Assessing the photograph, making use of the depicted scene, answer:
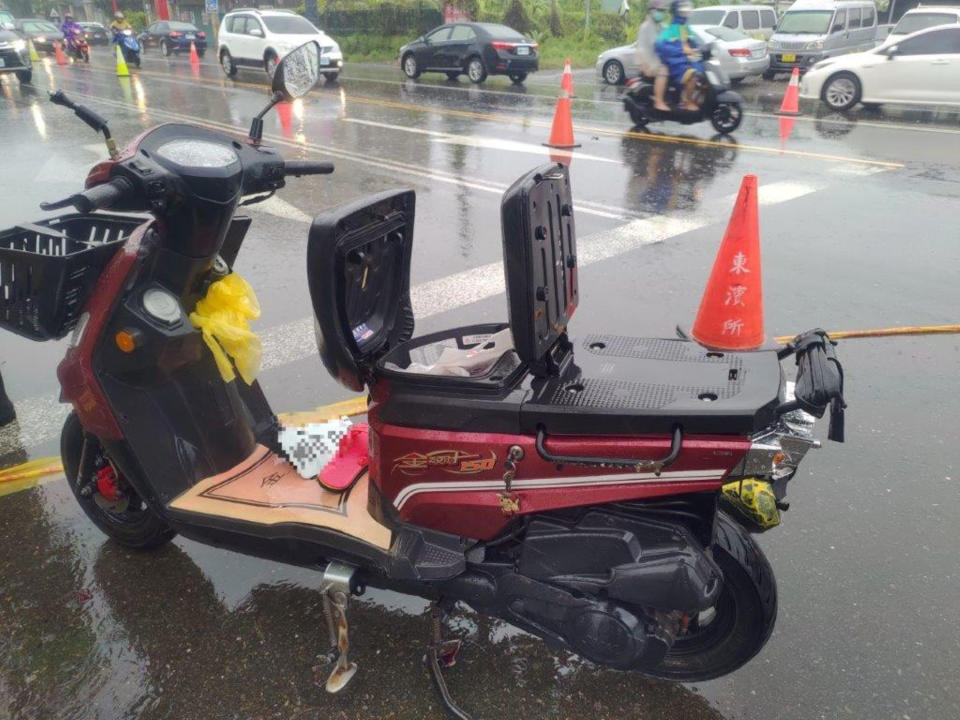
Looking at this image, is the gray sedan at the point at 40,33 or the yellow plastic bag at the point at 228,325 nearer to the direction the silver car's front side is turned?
the gray sedan

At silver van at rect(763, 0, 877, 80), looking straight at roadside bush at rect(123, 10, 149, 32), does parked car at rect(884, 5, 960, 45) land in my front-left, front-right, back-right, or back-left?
back-right

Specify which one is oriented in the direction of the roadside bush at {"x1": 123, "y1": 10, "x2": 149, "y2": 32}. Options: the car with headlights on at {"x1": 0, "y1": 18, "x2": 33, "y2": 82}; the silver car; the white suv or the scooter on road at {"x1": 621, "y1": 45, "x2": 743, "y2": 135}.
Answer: the silver car

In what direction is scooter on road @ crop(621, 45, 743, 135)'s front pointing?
to the viewer's right

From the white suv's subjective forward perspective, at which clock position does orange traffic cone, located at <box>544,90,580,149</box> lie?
The orange traffic cone is roughly at 1 o'clock from the white suv.

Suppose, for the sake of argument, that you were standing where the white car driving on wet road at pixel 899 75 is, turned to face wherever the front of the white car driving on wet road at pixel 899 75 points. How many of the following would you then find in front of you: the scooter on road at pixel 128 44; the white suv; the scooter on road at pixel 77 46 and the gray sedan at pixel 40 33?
4

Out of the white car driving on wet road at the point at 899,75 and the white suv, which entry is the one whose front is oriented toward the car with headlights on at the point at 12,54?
the white car driving on wet road at the point at 899,75

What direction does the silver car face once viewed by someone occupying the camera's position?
facing away from the viewer and to the left of the viewer

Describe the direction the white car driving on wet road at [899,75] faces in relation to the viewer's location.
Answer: facing to the left of the viewer

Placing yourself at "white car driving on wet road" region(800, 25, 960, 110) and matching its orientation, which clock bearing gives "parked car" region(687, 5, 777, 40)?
"parked car" region(687, 5, 777, 40) is roughly at 2 o'clock from "white car driving on wet road" region(800, 25, 960, 110).

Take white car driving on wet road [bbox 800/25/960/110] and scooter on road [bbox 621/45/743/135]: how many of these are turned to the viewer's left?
1

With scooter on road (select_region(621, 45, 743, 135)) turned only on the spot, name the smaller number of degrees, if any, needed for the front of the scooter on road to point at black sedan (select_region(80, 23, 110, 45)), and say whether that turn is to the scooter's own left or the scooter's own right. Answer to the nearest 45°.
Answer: approximately 135° to the scooter's own left
